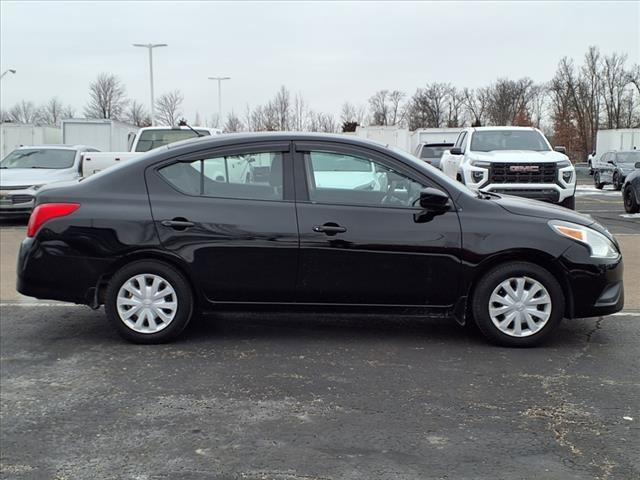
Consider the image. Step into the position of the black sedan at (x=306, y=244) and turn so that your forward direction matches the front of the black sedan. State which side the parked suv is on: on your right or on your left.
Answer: on your left

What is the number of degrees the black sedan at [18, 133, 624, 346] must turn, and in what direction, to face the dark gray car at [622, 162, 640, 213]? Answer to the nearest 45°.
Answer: approximately 45° to its left

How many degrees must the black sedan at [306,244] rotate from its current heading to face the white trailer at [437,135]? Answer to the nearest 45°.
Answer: approximately 90° to its left

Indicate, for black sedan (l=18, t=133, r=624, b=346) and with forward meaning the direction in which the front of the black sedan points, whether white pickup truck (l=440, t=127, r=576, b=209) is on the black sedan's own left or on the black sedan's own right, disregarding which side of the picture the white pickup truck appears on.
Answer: on the black sedan's own left

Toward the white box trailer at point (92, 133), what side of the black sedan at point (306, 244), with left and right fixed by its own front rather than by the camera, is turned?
left

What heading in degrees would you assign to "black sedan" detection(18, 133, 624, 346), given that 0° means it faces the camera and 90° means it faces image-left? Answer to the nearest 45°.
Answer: approximately 270°

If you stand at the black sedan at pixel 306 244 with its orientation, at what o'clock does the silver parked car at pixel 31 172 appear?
The silver parked car is roughly at 8 o'clock from the black sedan.

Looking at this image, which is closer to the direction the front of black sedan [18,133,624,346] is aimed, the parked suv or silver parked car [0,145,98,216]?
the parked suv

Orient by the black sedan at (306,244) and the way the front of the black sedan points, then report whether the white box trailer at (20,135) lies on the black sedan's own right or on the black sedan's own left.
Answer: on the black sedan's own left
